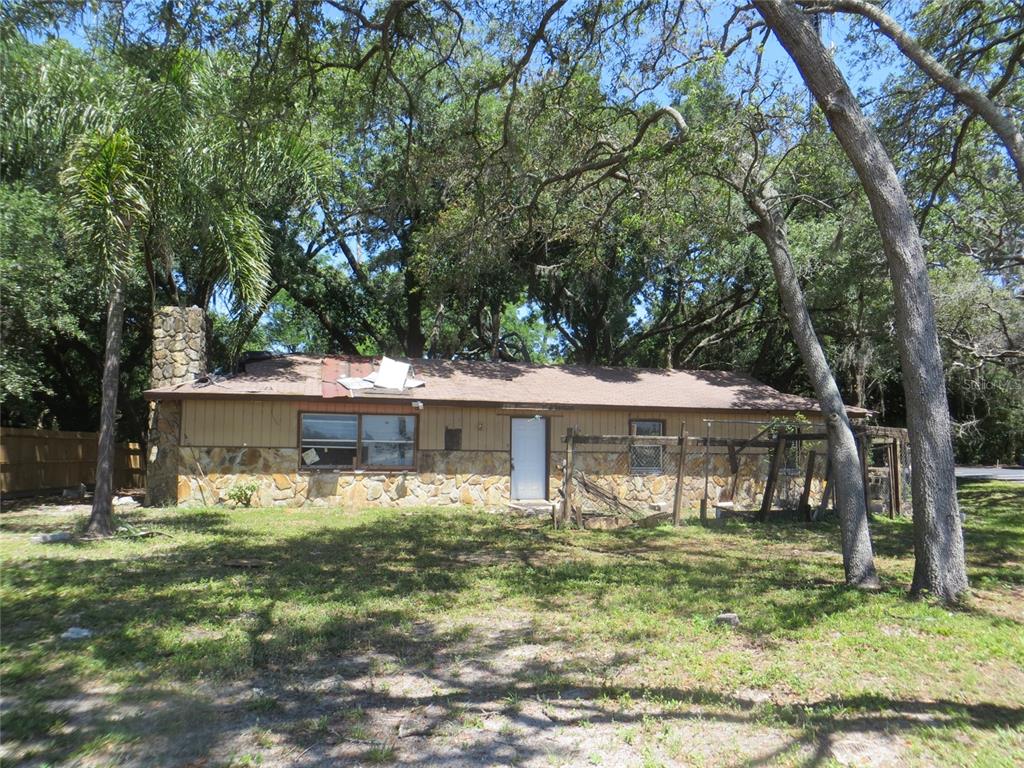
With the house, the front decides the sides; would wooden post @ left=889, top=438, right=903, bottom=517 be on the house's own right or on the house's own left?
on the house's own left

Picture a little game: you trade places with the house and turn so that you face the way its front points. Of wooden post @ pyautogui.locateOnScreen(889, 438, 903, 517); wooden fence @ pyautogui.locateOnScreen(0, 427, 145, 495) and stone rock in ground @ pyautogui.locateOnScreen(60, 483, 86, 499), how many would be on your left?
1

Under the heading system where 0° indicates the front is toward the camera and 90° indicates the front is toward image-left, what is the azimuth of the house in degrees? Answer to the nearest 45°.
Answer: approximately 0°

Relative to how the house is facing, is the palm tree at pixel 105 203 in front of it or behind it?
in front

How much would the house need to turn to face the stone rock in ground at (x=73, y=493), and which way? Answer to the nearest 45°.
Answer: approximately 90° to its right

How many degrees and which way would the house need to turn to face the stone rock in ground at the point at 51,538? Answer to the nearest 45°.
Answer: approximately 45° to its right

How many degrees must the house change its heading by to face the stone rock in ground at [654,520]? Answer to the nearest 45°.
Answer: approximately 45° to its left

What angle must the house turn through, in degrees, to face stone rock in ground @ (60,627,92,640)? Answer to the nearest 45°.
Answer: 0° — it already faces it

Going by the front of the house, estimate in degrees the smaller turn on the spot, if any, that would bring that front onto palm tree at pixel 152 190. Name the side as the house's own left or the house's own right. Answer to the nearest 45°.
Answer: approximately 45° to the house's own right

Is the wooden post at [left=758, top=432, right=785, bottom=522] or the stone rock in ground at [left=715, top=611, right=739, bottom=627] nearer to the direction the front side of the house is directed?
the stone rock in ground

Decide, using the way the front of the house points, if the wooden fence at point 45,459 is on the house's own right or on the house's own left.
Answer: on the house's own right

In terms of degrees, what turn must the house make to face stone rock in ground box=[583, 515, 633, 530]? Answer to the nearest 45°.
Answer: approximately 45° to its left

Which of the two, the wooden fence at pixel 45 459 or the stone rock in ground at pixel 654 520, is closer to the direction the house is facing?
the stone rock in ground
